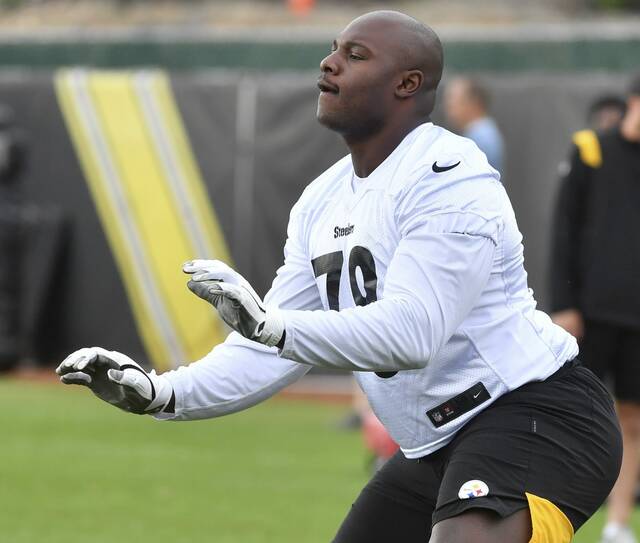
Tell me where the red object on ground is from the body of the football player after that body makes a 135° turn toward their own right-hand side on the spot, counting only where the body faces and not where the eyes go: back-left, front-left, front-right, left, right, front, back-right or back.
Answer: front

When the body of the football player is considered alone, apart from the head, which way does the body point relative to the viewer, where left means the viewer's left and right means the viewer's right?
facing the viewer and to the left of the viewer

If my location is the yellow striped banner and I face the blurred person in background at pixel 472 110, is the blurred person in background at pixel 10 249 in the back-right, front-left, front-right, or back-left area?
back-right

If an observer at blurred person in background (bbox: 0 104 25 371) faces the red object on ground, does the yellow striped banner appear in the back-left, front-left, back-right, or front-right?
front-left

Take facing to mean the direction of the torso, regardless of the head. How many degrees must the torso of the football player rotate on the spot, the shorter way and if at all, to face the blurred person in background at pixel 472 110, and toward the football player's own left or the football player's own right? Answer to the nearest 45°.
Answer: approximately 135° to the football player's own right

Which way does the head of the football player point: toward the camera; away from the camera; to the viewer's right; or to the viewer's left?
to the viewer's left
